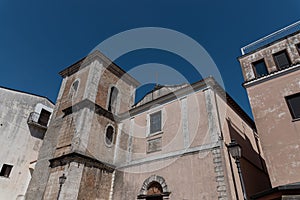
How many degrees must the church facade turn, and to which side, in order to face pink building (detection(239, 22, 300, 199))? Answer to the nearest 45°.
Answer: approximately 90° to its left
